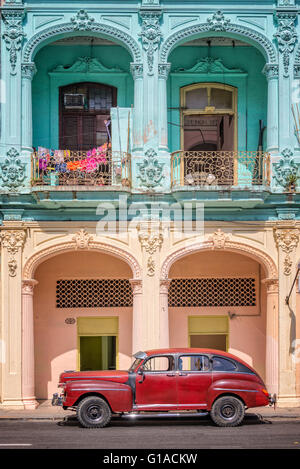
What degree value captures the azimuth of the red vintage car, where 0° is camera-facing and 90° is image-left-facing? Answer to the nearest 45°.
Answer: approximately 90°

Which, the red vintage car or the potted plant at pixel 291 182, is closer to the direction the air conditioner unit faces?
the red vintage car

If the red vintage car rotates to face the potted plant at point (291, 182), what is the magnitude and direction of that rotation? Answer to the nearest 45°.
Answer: approximately 135° to its right

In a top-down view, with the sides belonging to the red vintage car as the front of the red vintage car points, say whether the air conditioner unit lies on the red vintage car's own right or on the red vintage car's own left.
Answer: on the red vintage car's own right

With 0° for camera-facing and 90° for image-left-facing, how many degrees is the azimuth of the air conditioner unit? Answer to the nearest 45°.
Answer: approximately 0°

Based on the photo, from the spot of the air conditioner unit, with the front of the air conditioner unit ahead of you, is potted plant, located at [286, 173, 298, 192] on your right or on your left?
on your left

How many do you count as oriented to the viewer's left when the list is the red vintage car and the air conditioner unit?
1

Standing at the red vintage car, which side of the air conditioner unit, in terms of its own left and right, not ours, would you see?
front

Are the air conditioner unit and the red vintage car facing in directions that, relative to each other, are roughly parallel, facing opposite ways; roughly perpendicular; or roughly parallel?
roughly perpendicular
